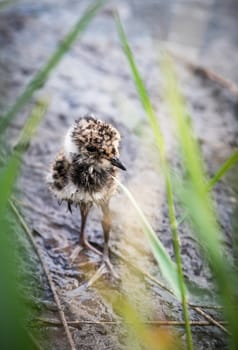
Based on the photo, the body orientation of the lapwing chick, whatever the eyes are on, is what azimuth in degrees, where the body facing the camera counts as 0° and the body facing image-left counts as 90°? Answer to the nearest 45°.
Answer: approximately 315°

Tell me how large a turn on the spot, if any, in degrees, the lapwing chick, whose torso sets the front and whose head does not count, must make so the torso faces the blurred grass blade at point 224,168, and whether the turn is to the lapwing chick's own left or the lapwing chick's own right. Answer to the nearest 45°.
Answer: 0° — it already faces it

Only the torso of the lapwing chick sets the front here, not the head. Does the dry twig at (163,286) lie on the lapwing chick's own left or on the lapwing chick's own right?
on the lapwing chick's own left
